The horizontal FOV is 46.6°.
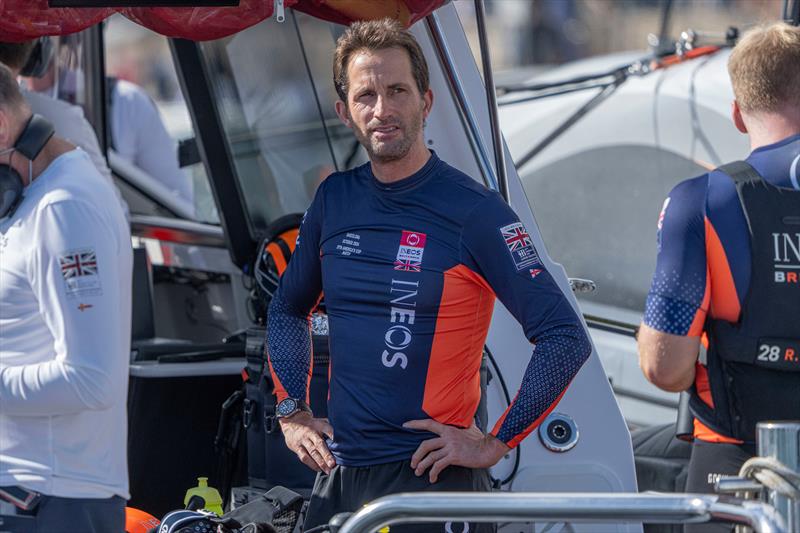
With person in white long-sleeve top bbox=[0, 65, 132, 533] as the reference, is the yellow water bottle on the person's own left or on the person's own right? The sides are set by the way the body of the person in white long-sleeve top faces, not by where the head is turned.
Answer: on the person's own right
